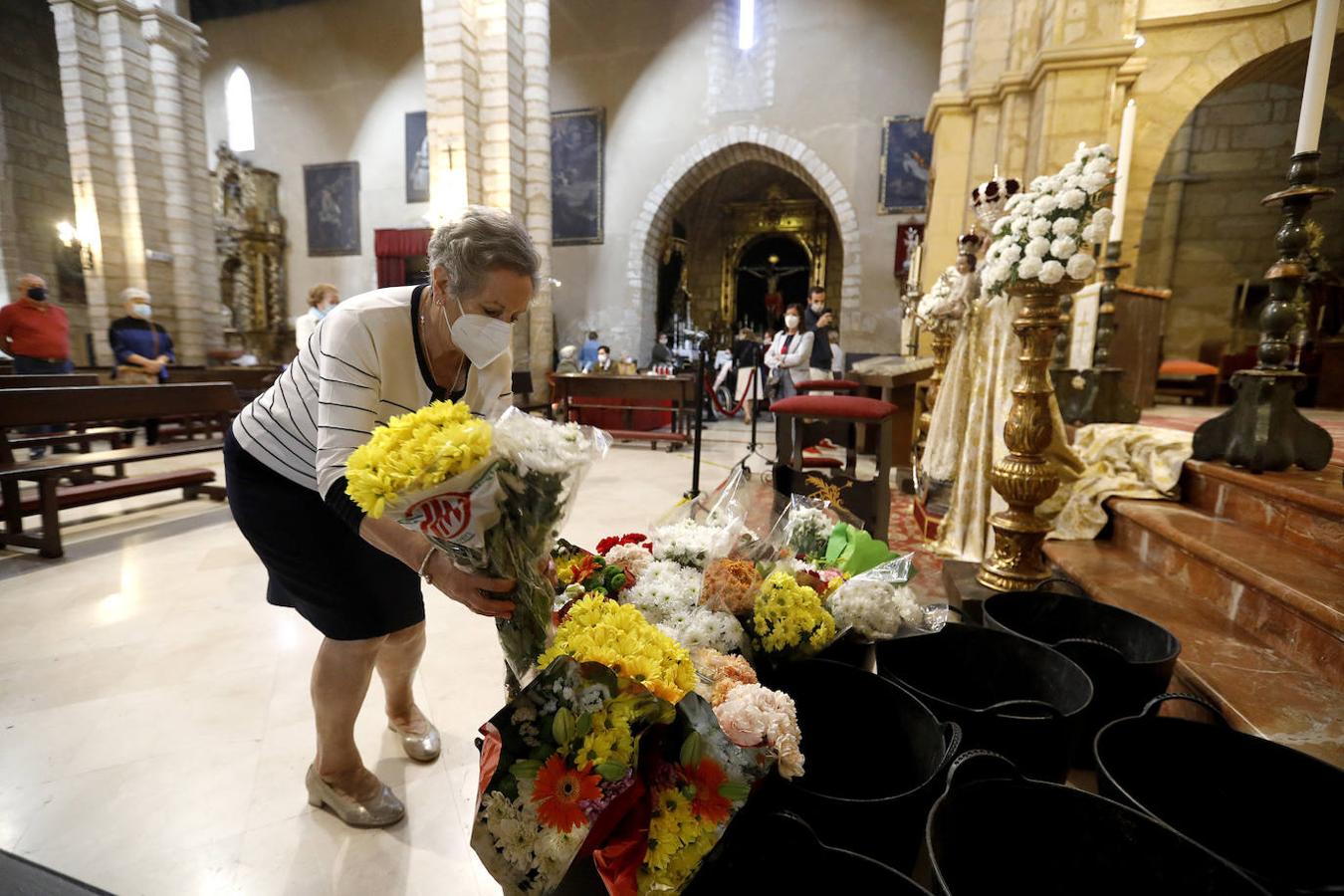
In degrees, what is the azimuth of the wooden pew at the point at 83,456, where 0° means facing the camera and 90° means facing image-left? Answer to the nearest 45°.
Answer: approximately 315°

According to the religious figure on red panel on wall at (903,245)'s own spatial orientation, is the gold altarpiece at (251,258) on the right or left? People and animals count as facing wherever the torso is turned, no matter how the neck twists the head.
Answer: on its right

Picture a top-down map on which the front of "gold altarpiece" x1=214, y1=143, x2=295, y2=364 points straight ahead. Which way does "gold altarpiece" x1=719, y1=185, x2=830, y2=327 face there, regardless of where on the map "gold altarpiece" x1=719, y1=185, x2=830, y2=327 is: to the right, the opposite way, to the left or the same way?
to the right

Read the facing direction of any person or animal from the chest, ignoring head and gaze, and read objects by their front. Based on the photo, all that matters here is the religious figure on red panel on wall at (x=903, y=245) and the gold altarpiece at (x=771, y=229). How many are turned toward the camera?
2

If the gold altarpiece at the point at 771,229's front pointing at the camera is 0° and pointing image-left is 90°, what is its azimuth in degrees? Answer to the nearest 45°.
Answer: approximately 0°

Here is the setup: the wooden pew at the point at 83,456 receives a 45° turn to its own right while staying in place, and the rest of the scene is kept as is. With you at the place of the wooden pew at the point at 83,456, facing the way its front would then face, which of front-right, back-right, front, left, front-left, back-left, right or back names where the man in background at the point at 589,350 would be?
back-left

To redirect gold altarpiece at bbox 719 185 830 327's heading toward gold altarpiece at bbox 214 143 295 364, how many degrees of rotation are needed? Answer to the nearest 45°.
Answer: approximately 90° to its right

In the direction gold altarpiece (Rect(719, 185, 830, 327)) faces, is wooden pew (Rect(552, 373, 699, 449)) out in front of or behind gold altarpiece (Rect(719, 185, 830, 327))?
in front

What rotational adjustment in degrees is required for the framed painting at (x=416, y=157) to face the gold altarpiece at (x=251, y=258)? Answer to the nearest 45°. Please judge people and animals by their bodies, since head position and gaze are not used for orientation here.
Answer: approximately 135° to its right

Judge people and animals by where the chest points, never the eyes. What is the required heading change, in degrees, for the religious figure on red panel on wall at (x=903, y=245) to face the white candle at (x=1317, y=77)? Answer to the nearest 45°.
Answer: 0° — it already faces it
